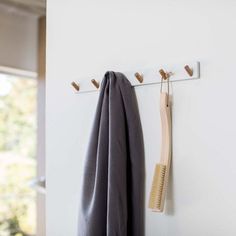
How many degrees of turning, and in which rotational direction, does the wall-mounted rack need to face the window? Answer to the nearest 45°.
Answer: approximately 90° to its right

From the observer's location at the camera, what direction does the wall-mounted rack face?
facing the viewer and to the left of the viewer
